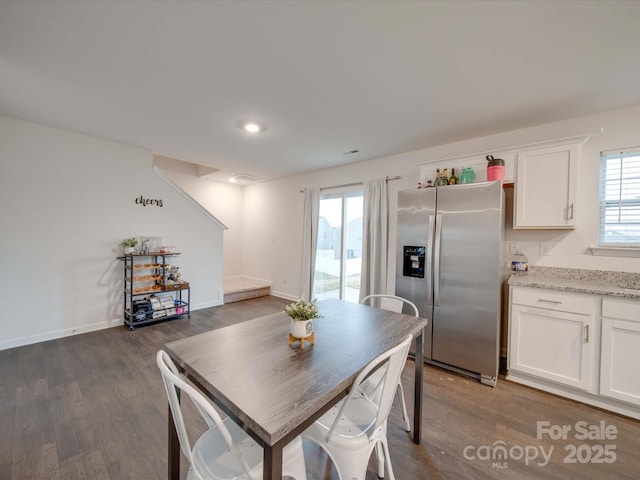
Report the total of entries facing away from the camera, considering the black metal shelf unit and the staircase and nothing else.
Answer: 0

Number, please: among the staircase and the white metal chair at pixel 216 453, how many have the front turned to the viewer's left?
0

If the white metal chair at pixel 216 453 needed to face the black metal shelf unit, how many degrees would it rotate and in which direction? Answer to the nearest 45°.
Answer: approximately 45° to its left

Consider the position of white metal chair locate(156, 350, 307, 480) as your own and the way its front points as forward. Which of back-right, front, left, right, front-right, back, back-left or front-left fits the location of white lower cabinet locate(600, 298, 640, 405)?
front-right

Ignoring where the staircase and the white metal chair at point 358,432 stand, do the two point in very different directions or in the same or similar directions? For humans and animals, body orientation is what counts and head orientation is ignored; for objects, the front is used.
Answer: very different directions

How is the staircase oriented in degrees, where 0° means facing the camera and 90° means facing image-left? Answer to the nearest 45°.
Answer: approximately 315°

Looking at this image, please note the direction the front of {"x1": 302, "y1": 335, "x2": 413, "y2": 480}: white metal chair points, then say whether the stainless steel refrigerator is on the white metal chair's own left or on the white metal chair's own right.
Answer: on the white metal chair's own right

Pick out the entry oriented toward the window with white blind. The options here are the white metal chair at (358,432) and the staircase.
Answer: the staircase

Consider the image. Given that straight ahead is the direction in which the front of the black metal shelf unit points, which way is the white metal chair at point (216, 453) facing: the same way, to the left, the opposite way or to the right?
to the left

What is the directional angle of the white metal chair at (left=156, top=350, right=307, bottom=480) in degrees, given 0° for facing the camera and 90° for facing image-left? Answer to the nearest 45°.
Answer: approximately 225°

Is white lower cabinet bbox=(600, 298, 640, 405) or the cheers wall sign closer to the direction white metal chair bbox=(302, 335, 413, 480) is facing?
the cheers wall sign

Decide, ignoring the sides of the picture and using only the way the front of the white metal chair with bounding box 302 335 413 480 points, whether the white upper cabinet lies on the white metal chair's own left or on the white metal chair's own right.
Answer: on the white metal chair's own right

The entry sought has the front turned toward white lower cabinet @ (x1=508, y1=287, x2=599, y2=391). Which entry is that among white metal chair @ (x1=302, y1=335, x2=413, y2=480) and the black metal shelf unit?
the black metal shelf unit

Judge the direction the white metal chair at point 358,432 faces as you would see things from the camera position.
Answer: facing away from the viewer and to the left of the viewer

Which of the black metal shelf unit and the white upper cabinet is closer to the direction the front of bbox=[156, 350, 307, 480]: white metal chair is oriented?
the white upper cabinet
